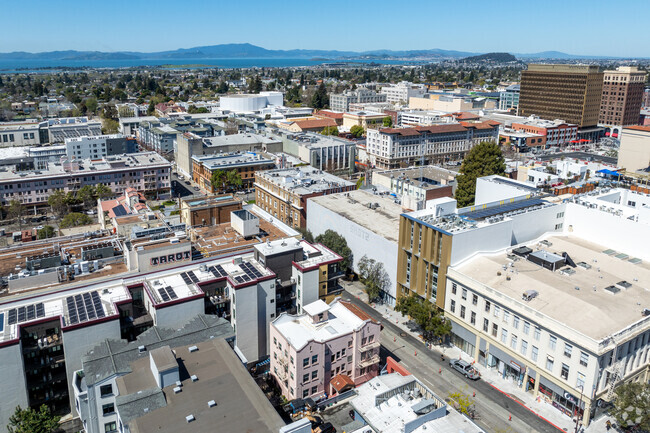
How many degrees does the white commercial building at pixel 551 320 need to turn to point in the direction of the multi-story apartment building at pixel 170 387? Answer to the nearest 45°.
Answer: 0° — it already faces it

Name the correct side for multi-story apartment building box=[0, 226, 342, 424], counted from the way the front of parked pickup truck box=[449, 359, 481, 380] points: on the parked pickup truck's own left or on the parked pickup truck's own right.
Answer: on the parked pickup truck's own left

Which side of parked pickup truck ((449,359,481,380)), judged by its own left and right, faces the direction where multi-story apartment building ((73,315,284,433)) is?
left

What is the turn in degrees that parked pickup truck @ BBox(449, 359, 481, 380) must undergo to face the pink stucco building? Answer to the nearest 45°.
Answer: approximately 90° to its left

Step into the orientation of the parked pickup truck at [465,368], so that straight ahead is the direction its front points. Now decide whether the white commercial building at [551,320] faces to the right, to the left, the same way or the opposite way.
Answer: to the left

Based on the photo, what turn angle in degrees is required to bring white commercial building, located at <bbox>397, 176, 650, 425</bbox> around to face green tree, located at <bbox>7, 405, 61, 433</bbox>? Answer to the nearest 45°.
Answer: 0° — it already faces it

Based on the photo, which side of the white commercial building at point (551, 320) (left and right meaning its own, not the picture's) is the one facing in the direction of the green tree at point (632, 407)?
left

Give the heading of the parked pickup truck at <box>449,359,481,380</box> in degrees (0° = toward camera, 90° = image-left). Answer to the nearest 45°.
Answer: approximately 135°

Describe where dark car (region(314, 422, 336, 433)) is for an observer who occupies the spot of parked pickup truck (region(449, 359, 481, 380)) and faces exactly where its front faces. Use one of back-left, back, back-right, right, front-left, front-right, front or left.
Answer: left

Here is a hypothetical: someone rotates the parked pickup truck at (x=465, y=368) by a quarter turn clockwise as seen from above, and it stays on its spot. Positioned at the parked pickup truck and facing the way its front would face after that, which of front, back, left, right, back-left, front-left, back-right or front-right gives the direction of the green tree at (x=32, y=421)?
back

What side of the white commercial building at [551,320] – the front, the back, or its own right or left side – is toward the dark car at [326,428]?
front

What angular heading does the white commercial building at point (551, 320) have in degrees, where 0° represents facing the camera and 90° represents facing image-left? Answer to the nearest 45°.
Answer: approximately 45°
